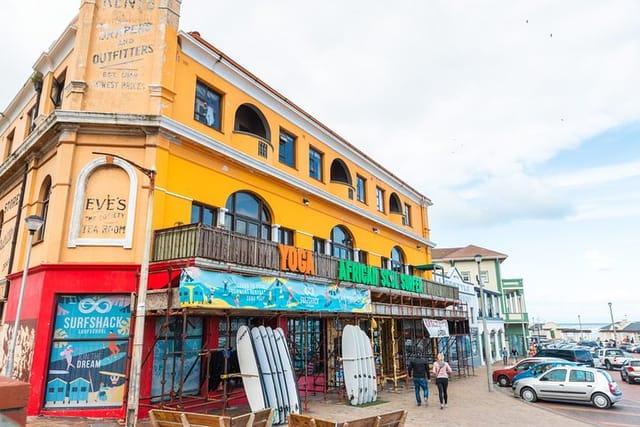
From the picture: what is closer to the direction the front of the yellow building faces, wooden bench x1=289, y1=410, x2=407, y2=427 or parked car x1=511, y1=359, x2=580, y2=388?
the wooden bench

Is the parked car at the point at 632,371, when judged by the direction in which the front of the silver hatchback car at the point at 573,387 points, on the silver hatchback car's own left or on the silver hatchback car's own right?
on the silver hatchback car's own right

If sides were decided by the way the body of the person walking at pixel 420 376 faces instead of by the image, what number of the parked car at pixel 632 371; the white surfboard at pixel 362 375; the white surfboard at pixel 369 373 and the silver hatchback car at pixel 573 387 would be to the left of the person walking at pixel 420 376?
2

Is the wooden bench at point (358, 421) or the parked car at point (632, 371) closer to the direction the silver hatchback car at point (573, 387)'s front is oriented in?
the wooden bench

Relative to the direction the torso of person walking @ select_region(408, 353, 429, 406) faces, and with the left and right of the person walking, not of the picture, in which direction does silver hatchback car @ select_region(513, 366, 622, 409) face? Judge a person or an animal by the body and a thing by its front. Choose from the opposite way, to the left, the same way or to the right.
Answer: to the left

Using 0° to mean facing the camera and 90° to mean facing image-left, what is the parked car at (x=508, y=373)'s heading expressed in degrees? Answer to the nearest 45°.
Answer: approximately 90°

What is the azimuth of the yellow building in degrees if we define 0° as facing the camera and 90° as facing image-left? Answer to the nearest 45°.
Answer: approximately 315°

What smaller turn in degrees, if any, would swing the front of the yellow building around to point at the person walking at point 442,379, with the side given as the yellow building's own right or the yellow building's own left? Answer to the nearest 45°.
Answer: approximately 45° to the yellow building's own left

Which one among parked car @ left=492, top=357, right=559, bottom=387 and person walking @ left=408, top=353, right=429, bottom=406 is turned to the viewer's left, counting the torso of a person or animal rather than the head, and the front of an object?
the parked car
